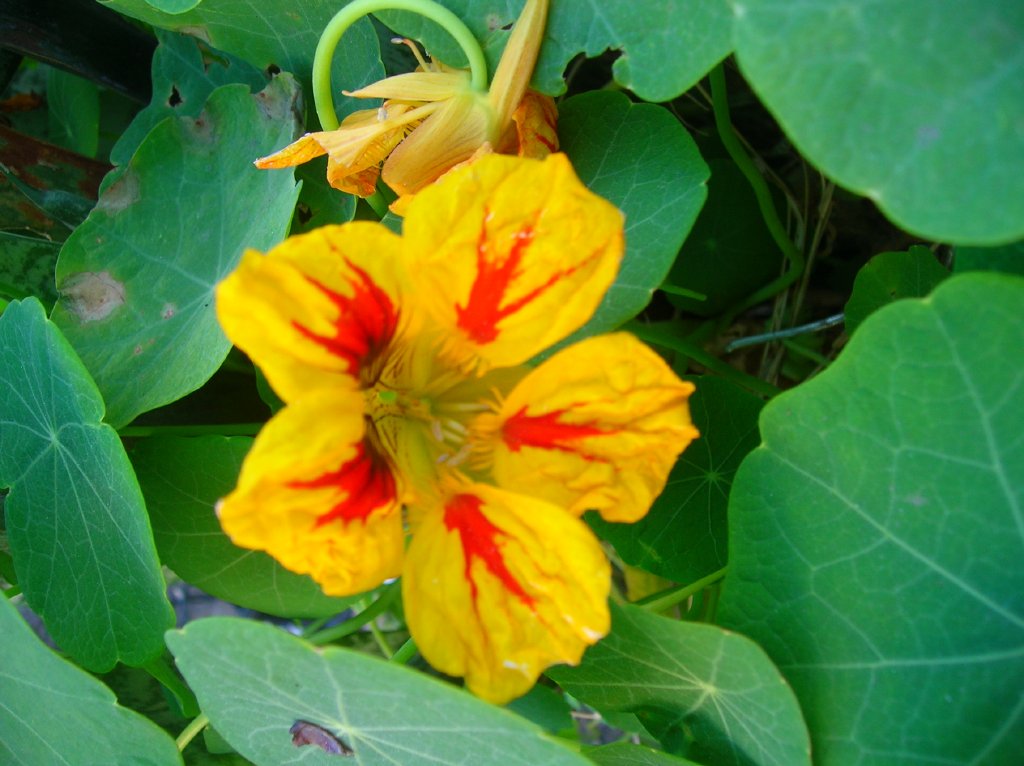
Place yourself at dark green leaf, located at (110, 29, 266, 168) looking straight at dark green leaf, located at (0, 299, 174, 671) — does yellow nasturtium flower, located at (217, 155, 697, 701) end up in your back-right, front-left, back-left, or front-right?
front-left

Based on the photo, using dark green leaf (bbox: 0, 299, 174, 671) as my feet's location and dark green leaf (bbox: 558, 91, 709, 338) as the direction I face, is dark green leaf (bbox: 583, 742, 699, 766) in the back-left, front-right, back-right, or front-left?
front-right

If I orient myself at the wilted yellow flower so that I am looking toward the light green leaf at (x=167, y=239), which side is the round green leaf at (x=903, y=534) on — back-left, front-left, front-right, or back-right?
back-left

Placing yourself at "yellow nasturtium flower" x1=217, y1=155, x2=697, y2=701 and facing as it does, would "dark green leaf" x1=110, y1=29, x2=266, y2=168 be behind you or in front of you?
behind

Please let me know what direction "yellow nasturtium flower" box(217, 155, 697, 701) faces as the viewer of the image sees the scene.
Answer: facing the viewer

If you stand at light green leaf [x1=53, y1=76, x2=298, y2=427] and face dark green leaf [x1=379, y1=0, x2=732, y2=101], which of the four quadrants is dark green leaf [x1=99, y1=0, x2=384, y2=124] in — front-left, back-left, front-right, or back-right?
front-left
